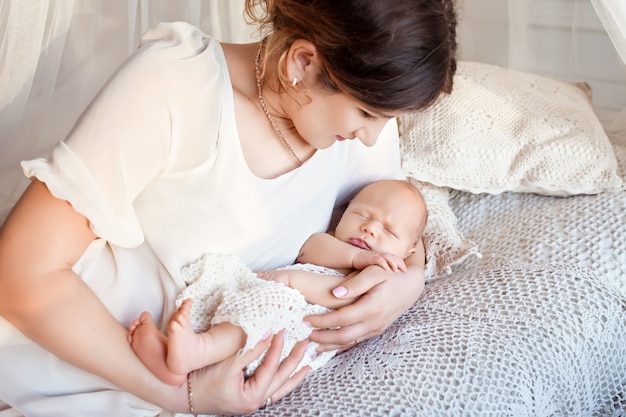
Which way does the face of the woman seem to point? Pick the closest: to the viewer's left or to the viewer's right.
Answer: to the viewer's right

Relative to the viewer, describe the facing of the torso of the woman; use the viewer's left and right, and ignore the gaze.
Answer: facing the viewer and to the right of the viewer

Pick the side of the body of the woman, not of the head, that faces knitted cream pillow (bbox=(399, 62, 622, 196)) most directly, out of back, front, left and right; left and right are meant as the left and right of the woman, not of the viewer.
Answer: left
